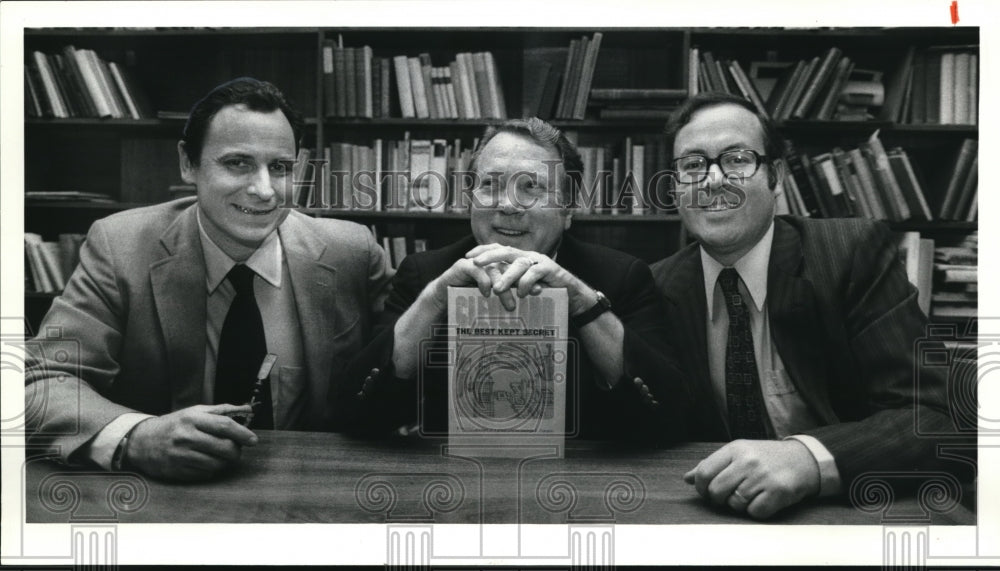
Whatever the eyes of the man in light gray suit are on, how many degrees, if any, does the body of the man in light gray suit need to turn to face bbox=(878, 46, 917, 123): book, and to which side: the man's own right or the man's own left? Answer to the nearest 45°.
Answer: approximately 90° to the man's own left

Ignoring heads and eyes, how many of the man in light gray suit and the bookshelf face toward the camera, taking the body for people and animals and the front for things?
2

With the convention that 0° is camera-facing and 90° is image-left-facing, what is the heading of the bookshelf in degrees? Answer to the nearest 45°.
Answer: approximately 0°

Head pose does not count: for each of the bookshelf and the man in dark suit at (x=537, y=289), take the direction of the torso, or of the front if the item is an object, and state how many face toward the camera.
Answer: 2

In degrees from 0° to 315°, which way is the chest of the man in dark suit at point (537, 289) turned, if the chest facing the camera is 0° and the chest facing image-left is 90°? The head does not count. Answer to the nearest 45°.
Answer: approximately 0°

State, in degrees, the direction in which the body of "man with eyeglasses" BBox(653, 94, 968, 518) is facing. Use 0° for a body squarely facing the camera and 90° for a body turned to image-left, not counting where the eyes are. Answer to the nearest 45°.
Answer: approximately 45°
